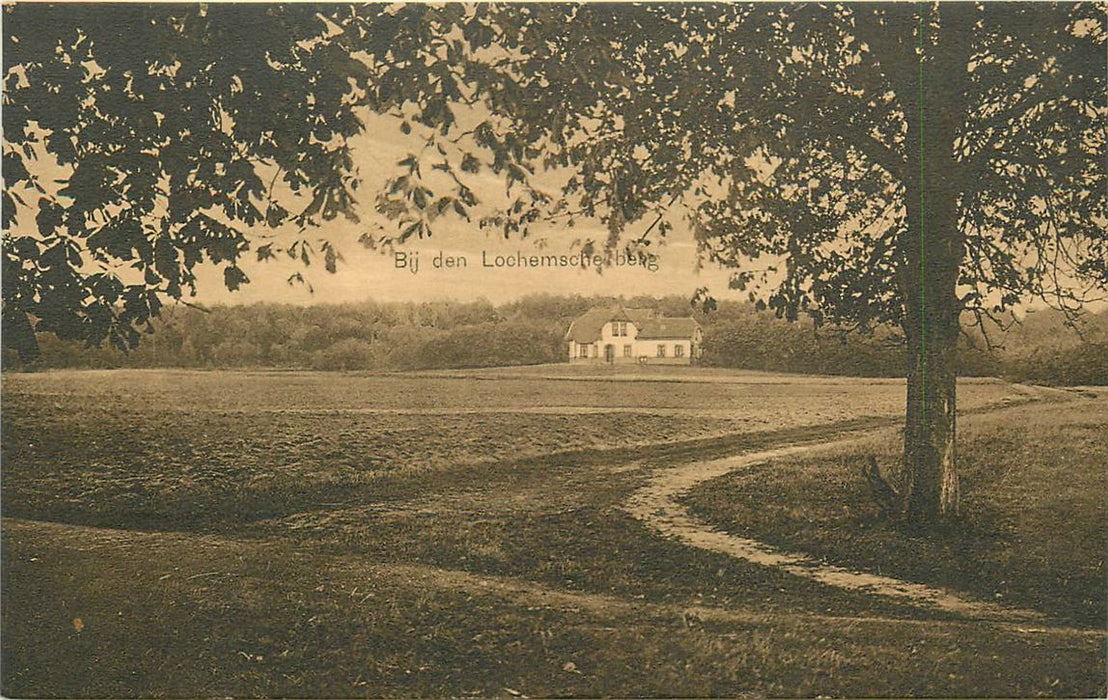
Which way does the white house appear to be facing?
toward the camera
